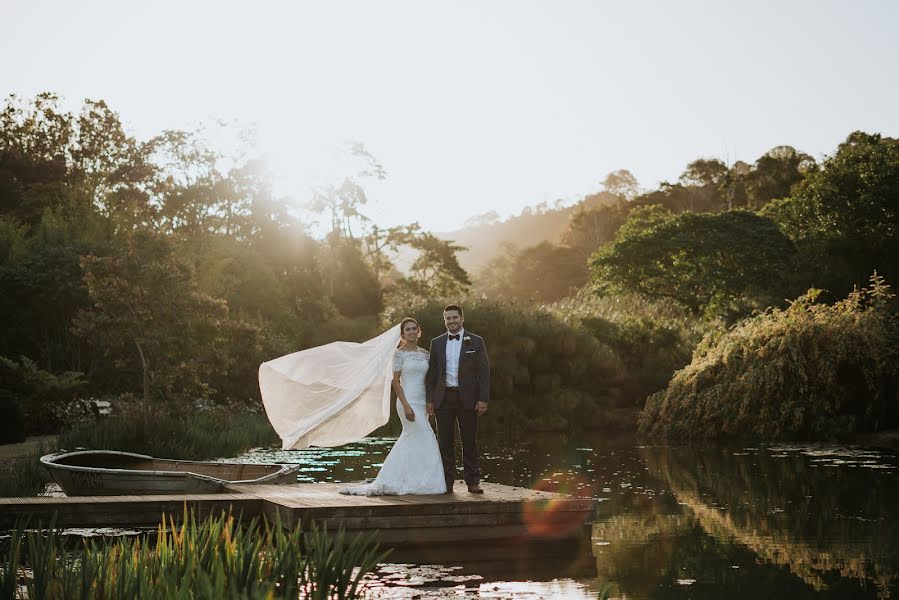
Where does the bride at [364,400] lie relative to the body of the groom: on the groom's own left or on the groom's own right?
on the groom's own right

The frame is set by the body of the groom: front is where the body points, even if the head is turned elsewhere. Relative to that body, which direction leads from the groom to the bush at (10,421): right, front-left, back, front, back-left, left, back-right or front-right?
back-right

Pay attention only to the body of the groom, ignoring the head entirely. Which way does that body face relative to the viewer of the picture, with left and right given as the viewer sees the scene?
facing the viewer

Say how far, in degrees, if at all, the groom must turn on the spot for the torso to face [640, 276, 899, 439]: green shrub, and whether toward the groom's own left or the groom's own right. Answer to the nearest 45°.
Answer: approximately 135° to the groom's own left

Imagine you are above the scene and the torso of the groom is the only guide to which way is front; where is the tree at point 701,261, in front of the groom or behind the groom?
behind

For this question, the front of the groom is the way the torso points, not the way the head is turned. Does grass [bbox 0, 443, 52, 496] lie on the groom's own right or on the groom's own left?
on the groom's own right
